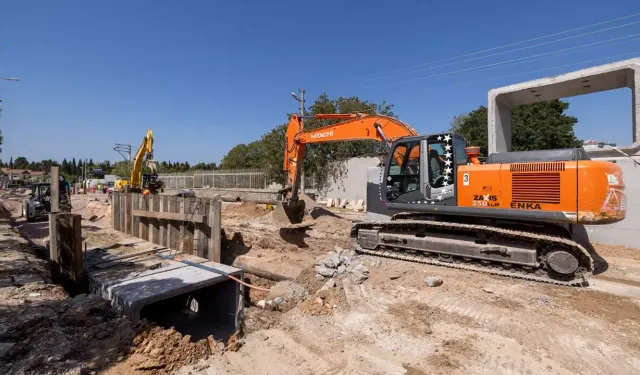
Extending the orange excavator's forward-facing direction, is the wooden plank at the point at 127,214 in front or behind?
in front

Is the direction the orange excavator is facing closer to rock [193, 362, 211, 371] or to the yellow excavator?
the yellow excavator

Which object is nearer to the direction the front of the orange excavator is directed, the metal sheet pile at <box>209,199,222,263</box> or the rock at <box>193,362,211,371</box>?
the metal sheet pile

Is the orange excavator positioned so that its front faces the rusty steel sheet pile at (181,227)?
yes

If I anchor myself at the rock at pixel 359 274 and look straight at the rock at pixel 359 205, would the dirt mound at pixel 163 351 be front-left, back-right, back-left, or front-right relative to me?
back-left

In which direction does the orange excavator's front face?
to the viewer's left

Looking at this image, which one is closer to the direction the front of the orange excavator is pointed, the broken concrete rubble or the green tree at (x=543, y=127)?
the broken concrete rubble

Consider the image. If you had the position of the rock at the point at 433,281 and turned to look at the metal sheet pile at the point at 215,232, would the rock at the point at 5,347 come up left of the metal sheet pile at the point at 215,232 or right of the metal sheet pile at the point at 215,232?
left

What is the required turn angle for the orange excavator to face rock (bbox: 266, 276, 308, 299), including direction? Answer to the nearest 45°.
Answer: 0° — it already faces it

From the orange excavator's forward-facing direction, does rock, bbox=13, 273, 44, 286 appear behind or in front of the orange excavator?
in front

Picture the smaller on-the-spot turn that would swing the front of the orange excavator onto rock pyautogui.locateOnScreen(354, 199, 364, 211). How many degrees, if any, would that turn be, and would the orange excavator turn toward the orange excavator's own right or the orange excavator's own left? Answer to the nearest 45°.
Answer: approximately 45° to the orange excavator's own right
